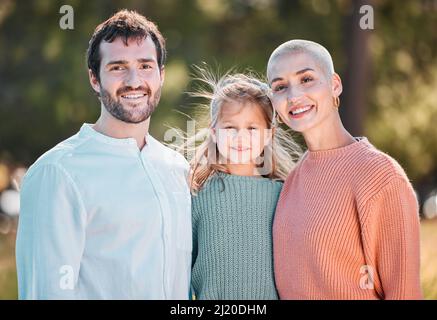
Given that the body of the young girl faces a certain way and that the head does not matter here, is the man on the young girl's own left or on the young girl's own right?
on the young girl's own right

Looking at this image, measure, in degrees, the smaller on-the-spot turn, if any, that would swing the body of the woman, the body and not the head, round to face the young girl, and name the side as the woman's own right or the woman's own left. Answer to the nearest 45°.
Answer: approximately 90° to the woman's own right

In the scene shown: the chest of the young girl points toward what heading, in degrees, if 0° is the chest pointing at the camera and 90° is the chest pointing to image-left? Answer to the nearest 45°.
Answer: approximately 0°

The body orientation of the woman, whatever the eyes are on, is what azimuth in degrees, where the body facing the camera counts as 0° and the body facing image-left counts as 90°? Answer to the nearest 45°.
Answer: approximately 45°

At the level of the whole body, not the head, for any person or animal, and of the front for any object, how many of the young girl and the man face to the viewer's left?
0

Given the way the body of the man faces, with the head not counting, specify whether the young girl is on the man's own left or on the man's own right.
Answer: on the man's own left

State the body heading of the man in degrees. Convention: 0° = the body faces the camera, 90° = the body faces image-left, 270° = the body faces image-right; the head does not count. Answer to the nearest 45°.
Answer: approximately 315°

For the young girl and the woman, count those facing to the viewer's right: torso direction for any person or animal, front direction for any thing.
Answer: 0
